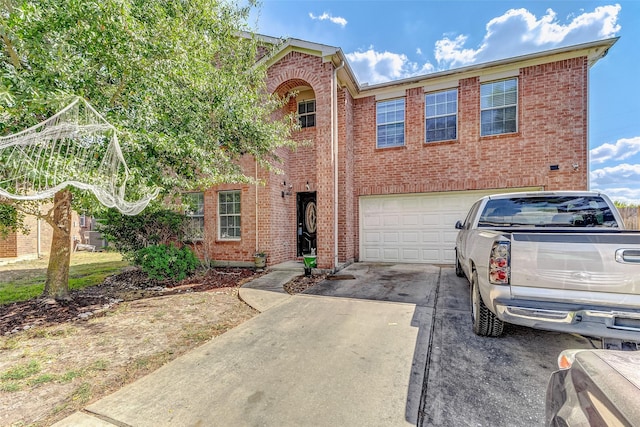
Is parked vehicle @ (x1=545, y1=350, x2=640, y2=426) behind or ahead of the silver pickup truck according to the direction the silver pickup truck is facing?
behind

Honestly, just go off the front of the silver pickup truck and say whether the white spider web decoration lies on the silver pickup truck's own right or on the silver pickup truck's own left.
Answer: on the silver pickup truck's own left

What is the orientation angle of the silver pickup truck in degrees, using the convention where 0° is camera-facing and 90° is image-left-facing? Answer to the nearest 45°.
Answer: approximately 180°

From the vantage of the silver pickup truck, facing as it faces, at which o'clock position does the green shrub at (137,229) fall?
The green shrub is roughly at 9 o'clock from the silver pickup truck.
